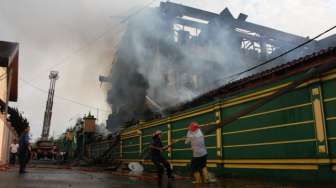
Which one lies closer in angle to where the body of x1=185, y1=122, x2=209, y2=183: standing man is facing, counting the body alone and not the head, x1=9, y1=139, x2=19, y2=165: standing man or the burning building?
the standing man

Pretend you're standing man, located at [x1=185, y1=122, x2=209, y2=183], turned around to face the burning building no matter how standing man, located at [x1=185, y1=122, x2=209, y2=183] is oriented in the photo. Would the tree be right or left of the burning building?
left

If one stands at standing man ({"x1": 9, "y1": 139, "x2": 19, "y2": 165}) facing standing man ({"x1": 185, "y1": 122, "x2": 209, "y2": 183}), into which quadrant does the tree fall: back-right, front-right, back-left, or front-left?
back-left

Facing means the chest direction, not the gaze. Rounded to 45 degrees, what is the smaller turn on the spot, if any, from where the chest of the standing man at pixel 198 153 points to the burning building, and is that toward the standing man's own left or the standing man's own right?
approximately 45° to the standing man's own right

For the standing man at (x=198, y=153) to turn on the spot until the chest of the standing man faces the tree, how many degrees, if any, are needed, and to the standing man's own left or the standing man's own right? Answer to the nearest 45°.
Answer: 0° — they already face it

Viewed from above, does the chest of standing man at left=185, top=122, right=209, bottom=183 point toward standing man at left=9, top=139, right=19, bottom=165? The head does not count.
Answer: yes

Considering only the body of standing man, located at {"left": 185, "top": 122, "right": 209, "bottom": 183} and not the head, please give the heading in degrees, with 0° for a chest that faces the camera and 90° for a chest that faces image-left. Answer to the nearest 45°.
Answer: approximately 135°

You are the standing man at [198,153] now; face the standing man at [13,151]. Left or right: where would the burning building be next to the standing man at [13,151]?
right
